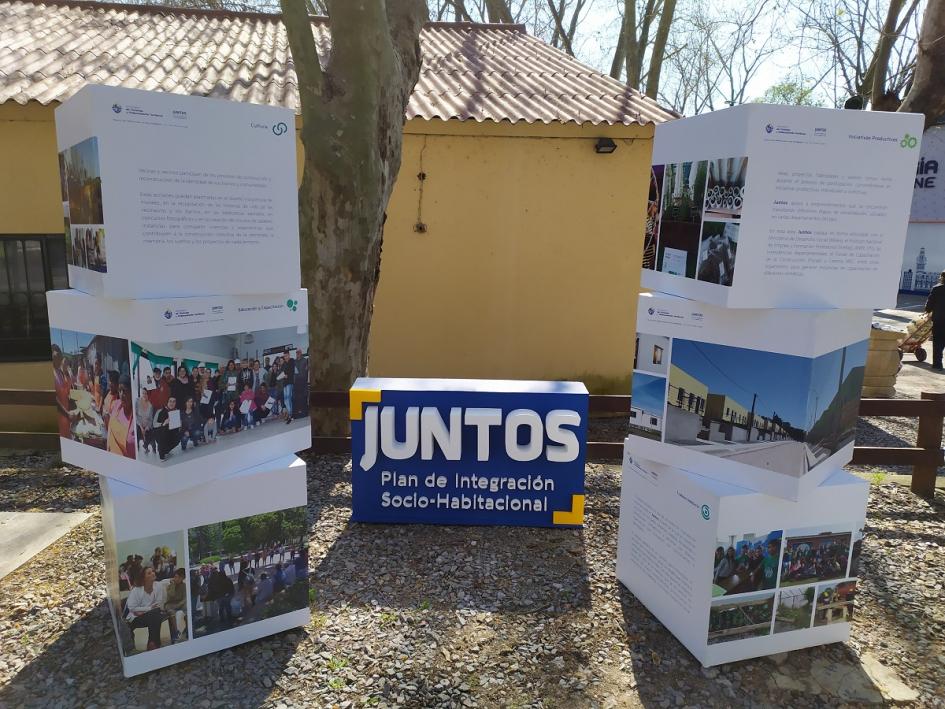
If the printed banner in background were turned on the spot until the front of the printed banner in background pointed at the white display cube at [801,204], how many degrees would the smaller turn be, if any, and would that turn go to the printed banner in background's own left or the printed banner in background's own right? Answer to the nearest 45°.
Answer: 0° — it already faces it

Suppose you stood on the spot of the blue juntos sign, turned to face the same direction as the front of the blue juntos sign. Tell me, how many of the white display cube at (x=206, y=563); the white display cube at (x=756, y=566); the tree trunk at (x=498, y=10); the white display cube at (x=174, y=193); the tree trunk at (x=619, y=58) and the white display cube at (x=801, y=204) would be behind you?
2

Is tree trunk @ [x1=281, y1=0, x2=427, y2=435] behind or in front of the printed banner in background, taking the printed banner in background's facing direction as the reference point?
in front

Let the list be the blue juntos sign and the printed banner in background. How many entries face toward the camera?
2

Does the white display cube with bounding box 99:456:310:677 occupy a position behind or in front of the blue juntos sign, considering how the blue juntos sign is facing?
in front

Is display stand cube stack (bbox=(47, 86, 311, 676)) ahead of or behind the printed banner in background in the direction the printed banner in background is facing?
ahead

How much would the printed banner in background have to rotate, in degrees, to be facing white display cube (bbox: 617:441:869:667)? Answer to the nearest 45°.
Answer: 0° — it already faces it

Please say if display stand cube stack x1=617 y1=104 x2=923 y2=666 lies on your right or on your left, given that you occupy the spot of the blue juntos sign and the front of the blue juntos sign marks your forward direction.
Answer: on your left

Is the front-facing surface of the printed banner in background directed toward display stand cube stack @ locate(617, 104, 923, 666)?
yes

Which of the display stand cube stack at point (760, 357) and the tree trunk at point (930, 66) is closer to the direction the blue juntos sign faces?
the display stand cube stack

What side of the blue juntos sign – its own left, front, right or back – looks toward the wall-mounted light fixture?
back

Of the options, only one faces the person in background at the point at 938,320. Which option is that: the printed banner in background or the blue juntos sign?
the printed banner in background

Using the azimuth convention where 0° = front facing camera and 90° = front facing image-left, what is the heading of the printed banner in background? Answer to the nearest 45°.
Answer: approximately 0°

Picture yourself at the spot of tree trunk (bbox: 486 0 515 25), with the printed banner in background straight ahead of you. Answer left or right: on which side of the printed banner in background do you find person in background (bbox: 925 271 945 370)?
right
